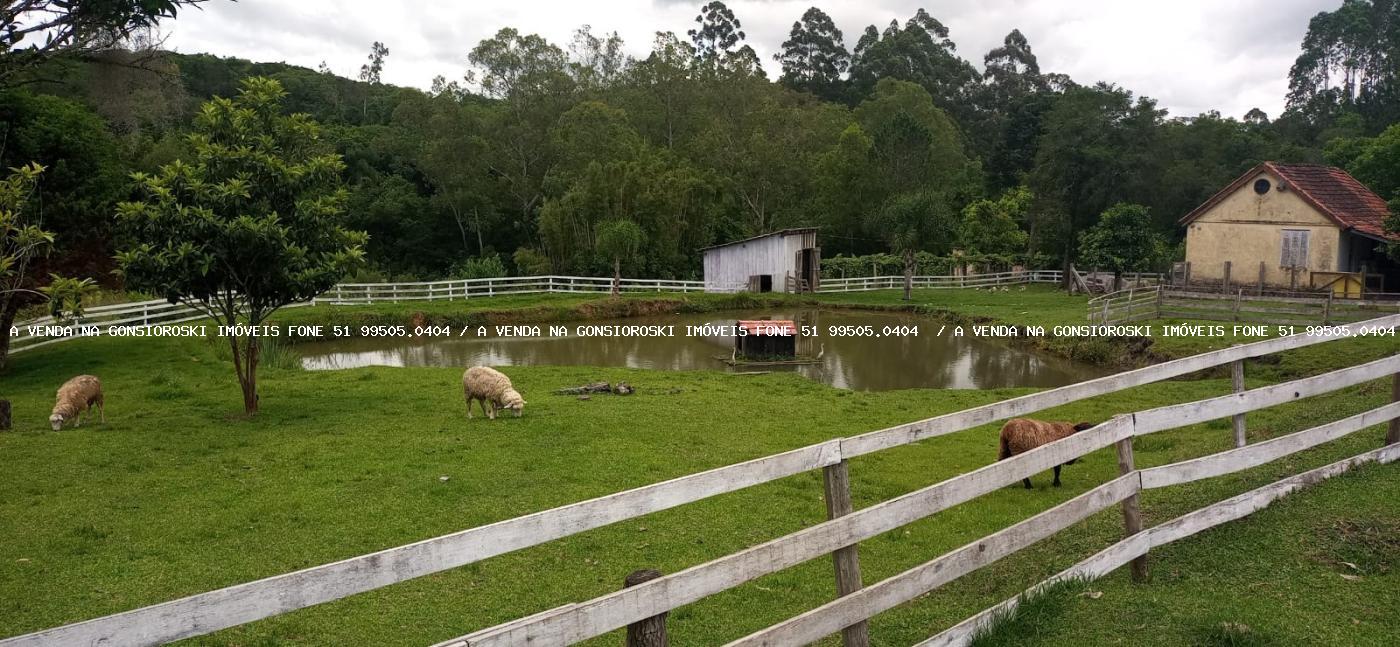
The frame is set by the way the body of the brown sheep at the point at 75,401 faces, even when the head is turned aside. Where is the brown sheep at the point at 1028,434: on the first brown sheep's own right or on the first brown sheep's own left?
on the first brown sheep's own left

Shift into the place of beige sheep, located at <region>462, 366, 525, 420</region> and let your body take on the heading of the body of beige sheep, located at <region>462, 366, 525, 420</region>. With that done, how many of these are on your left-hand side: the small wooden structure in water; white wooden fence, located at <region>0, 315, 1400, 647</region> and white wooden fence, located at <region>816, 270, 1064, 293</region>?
2

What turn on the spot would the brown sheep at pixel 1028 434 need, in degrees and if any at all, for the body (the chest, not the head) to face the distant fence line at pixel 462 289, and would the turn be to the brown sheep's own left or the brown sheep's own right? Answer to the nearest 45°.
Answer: approximately 135° to the brown sheep's own left

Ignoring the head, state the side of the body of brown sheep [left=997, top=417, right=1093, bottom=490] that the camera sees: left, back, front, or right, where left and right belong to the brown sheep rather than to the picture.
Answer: right

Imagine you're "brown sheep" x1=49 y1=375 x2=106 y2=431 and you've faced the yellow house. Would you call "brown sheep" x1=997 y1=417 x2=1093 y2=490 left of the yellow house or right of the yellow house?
right

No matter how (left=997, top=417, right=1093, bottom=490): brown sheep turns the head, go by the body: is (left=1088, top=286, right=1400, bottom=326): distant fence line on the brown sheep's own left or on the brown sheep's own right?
on the brown sheep's own left

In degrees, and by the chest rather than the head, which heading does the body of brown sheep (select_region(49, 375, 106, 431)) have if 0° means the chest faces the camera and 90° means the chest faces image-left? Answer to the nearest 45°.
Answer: approximately 45°

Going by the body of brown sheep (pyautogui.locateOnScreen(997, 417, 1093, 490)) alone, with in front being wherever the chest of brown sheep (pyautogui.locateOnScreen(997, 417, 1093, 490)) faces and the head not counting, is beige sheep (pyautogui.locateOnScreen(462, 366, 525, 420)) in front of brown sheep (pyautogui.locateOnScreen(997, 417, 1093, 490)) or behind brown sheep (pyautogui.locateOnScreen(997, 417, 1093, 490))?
behind

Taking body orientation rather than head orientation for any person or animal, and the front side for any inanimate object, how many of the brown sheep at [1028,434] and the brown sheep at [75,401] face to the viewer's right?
1

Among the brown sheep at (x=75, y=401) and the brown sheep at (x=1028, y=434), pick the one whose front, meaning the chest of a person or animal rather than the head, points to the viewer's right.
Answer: the brown sheep at (x=1028, y=434)

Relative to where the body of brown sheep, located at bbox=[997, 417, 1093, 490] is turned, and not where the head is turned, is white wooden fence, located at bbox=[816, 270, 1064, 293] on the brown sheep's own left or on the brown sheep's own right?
on the brown sheep's own left
